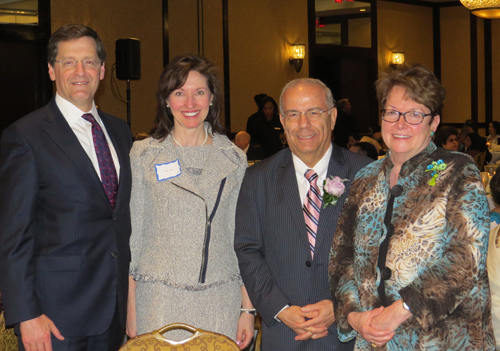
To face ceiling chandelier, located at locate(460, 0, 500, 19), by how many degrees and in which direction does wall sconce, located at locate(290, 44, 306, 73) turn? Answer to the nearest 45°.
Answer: approximately 45° to its left

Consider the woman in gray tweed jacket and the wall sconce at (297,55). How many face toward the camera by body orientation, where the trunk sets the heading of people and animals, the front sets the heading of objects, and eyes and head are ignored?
2

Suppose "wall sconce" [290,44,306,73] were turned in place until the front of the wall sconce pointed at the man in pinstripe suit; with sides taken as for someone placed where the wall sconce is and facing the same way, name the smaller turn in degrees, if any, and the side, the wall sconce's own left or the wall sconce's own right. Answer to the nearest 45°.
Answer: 0° — it already faces them

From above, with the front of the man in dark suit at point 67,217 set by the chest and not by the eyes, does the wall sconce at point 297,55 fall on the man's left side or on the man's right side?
on the man's left side
